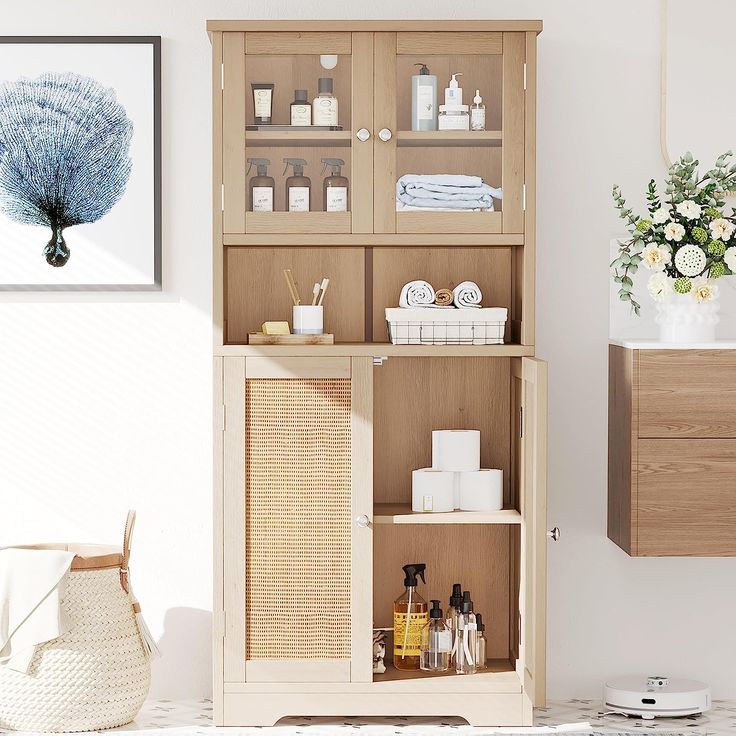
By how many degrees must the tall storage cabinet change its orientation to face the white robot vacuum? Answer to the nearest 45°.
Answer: approximately 90° to its left
